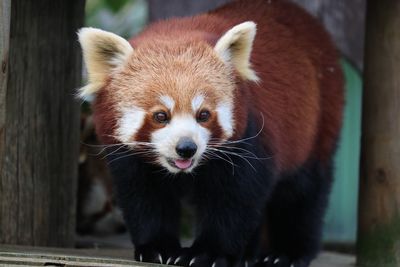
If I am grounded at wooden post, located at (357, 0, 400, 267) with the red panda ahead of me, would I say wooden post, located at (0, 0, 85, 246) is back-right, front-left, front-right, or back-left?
front-right

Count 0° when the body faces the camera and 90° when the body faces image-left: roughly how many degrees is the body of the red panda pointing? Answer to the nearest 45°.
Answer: approximately 45°

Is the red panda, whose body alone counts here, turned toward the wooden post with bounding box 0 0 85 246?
no

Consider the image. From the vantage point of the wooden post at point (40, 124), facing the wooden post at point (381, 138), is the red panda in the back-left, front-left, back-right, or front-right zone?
front-right

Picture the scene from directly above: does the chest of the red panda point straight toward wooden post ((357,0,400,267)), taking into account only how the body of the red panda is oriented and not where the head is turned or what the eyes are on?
no

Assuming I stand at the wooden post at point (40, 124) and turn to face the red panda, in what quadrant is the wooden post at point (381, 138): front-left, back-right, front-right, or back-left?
front-left
